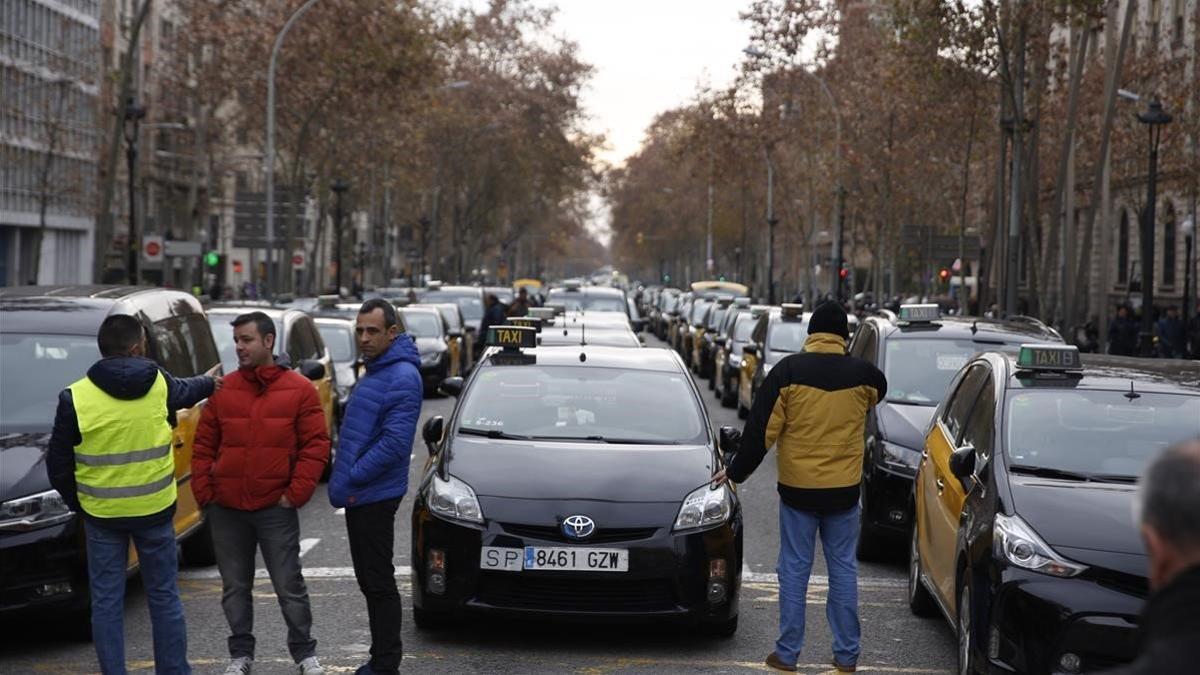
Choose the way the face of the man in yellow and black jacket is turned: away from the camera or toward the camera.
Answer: away from the camera

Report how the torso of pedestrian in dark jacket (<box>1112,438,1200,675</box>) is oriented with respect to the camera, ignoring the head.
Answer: away from the camera

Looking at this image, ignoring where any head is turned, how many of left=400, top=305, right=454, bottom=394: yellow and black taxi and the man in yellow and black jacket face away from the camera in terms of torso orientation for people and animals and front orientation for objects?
1

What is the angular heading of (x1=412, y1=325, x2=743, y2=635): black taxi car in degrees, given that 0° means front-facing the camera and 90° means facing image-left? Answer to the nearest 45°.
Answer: approximately 0°

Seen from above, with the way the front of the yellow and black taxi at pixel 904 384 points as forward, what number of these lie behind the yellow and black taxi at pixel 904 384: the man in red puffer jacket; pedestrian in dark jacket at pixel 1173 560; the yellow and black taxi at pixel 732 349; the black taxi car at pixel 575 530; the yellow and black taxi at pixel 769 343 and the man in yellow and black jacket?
2

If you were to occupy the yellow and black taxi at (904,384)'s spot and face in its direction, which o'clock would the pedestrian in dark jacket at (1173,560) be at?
The pedestrian in dark jacket is roughly at 12 o'clock from the yellow and black taxi.

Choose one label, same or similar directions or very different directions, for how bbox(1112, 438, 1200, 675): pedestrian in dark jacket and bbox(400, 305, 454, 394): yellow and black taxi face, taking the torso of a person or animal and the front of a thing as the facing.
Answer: very different directions

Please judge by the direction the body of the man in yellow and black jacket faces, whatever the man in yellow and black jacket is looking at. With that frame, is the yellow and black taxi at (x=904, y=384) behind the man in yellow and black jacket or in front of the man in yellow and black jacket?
in front

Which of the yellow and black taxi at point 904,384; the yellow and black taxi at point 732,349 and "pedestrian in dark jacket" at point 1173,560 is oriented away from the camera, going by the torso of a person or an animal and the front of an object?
the pedestrian in dark jacket

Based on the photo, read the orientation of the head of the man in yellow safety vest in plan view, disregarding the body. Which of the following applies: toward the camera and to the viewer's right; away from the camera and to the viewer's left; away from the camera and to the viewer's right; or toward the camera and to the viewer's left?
away from the camera and to the viewer's right

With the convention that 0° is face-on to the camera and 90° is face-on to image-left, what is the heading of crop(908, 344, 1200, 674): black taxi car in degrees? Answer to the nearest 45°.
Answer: approximately 315°

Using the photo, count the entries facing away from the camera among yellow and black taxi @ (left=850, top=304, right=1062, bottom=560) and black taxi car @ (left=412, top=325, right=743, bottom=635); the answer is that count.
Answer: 0

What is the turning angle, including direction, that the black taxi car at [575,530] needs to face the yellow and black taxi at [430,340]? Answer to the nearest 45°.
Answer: approximately 180°

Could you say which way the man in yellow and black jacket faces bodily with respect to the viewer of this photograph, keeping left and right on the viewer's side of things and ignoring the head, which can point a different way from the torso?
facing away from the viewer
